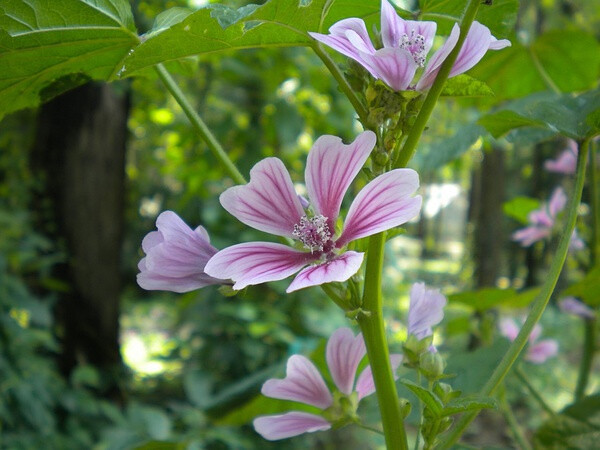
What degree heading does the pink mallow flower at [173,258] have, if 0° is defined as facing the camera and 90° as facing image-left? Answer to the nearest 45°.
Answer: approximately 90°

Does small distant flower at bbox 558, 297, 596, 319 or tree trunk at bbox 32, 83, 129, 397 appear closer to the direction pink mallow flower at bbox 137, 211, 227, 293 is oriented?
the tree trunk

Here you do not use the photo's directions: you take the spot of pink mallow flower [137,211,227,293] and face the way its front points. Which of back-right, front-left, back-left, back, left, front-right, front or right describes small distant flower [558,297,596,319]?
back-right

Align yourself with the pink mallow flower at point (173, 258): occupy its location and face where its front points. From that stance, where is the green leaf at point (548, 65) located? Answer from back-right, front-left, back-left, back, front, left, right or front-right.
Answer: back-right

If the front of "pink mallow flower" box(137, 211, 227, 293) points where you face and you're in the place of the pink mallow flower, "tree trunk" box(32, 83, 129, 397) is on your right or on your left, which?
on your right
